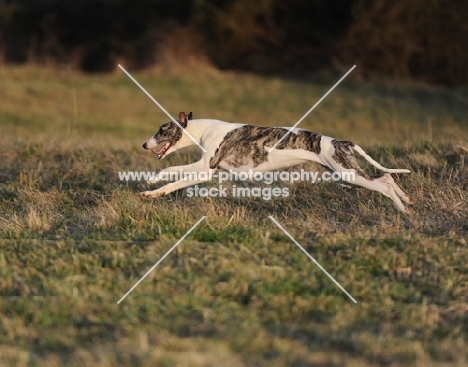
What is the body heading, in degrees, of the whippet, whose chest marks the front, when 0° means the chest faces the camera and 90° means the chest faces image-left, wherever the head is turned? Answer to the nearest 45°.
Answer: approximately 90°
